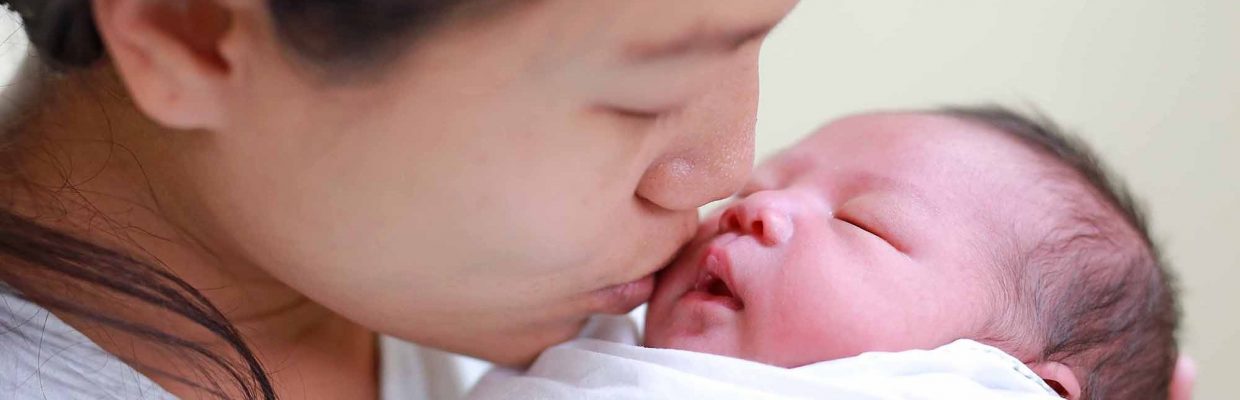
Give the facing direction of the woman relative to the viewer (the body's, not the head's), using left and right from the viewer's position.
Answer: facing to the right of the viewer
